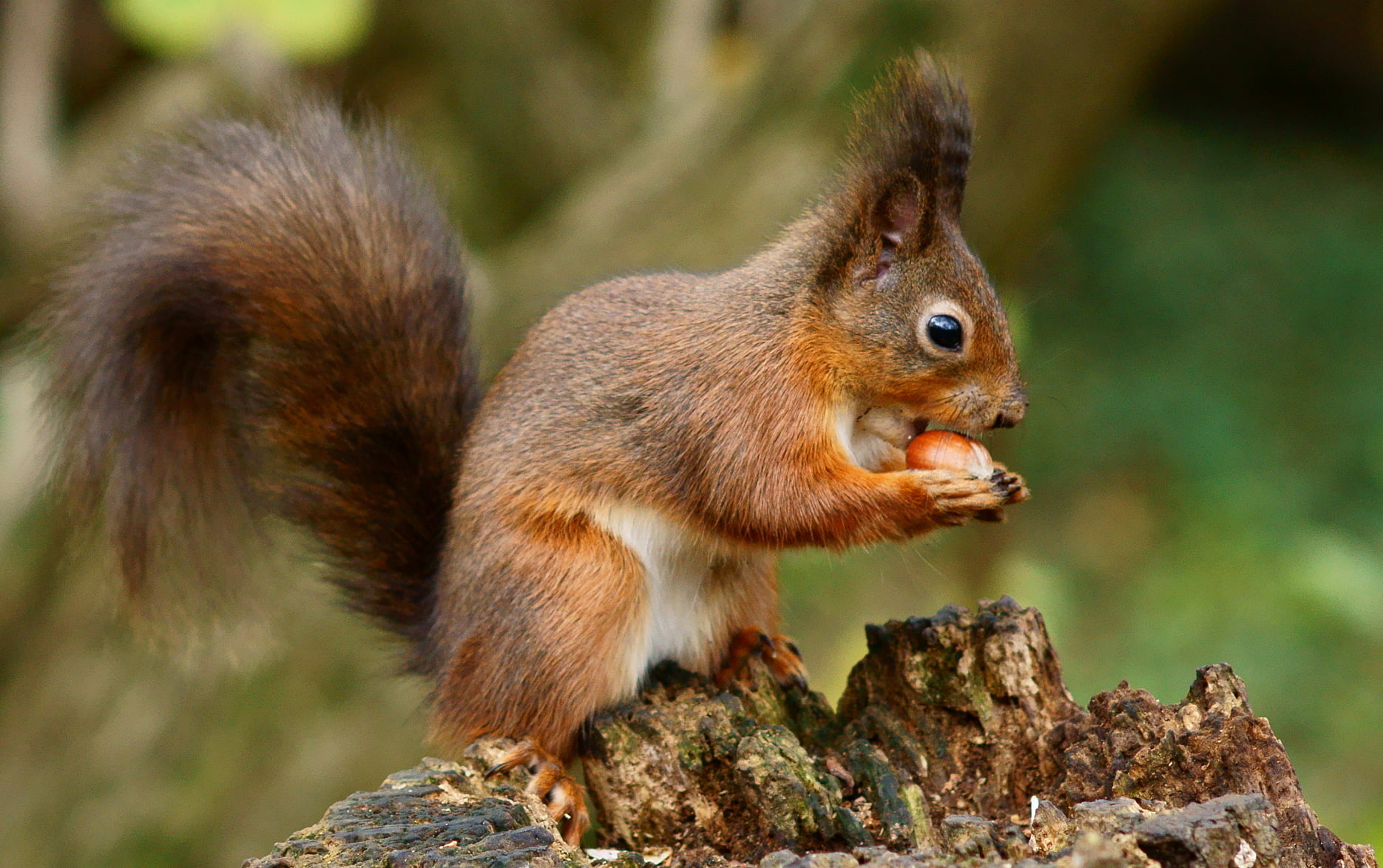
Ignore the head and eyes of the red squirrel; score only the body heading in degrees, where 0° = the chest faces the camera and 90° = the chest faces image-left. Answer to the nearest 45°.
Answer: approximately 270°
